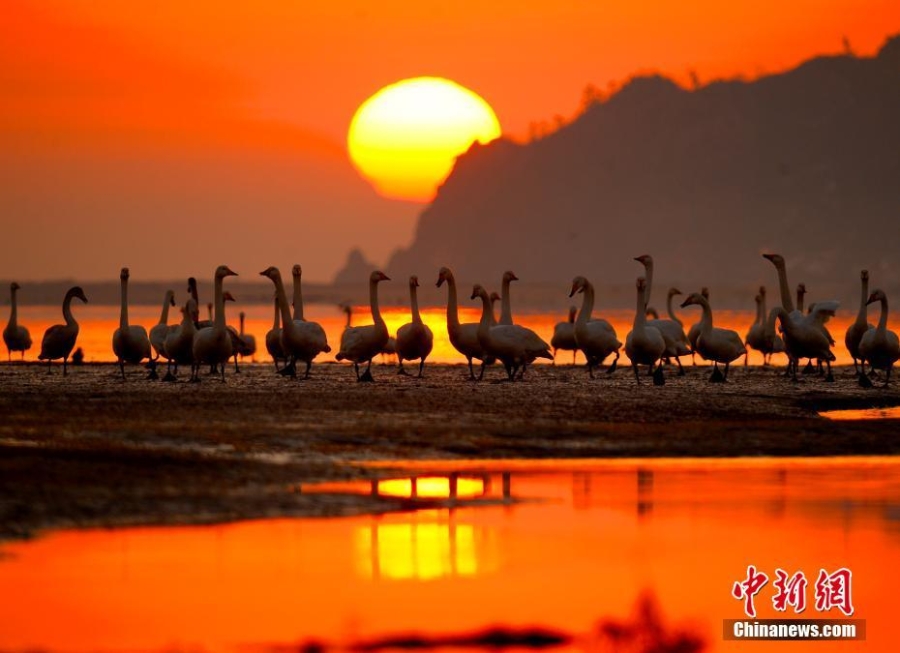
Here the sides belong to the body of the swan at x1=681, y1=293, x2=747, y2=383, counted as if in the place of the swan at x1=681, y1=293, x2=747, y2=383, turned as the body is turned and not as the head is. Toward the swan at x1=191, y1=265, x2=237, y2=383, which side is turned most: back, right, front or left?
front

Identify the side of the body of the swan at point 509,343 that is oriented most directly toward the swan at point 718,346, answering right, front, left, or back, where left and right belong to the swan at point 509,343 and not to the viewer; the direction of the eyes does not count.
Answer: back

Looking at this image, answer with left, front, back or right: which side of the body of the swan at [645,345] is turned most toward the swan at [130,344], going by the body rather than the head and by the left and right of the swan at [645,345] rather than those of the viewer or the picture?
right

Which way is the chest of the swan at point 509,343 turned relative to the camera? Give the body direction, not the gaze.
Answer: to the viewer's left

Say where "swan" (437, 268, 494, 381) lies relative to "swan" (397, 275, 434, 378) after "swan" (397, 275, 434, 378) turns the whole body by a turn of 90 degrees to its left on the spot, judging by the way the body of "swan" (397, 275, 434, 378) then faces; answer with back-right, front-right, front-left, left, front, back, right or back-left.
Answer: front

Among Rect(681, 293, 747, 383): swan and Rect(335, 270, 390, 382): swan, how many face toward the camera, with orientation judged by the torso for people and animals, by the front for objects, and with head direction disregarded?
0

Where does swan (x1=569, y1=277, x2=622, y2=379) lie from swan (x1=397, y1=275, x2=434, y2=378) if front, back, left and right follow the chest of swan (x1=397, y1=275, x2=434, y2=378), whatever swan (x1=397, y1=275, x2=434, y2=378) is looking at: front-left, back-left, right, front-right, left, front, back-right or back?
left

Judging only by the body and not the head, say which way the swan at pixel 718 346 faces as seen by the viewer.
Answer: to the viewer's left

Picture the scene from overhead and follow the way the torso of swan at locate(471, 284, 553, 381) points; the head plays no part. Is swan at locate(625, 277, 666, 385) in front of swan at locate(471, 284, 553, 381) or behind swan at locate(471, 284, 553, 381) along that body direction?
behind

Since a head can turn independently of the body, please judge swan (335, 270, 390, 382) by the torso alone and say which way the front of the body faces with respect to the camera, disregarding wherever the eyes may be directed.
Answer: to the viewer's right
